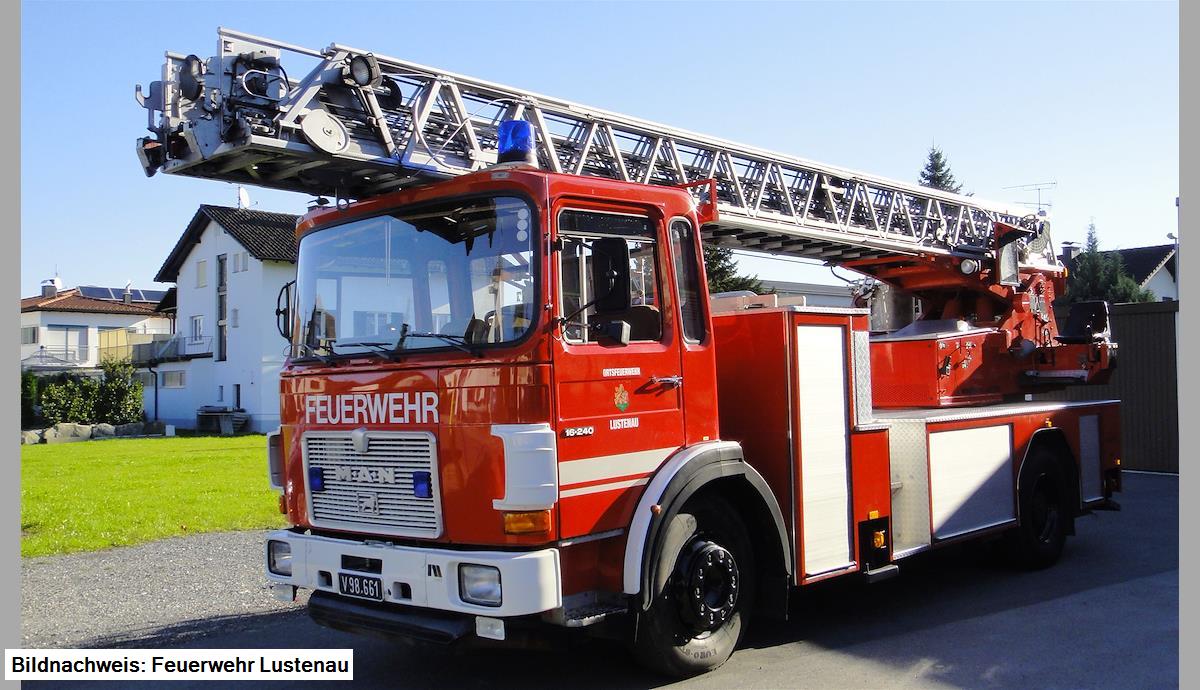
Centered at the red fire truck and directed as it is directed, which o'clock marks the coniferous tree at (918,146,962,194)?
The coniferous tree is roughly at 5 o'clock from the red fire truck.

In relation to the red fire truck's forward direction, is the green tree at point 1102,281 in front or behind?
behind

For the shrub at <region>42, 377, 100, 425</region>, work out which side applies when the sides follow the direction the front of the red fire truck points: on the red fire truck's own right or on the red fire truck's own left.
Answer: on the red fire truck's own right

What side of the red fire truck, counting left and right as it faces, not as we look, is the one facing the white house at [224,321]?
right

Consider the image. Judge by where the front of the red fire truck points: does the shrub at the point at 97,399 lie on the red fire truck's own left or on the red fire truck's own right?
on the red fire truck's own right

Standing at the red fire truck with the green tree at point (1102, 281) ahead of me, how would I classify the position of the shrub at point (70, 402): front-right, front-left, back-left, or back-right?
front-left

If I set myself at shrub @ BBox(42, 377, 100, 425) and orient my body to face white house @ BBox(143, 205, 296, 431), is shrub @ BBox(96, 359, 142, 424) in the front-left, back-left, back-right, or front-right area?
front-right

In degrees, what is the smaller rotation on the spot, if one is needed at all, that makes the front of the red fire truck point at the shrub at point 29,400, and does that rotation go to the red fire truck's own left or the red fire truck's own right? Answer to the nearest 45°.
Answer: approximately 90° to the red fire truck's own right
